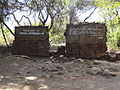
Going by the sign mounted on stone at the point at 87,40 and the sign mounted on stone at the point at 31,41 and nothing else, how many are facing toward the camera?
2

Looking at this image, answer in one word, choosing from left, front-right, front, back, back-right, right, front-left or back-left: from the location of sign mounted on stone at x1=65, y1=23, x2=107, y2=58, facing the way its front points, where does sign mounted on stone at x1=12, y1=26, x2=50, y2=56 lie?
right

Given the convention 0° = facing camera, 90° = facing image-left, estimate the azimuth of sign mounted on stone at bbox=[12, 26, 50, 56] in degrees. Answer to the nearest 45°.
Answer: approximately 0°

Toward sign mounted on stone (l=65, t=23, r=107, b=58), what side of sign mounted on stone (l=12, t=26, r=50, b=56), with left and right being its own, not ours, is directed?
left

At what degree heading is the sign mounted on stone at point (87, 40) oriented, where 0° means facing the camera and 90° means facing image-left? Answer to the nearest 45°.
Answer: approximately 0°
